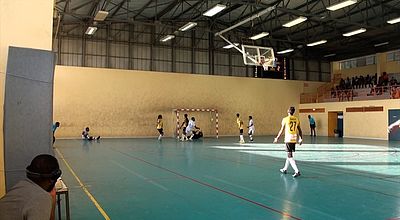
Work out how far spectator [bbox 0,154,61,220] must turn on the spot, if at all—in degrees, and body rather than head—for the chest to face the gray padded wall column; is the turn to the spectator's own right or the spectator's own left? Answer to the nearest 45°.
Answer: approximately 45° to the spectator's own left

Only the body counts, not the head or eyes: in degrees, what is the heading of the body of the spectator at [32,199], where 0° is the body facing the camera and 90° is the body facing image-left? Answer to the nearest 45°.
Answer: approximately 225°

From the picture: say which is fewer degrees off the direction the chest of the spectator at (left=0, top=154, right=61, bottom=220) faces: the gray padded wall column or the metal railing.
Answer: the metal railing

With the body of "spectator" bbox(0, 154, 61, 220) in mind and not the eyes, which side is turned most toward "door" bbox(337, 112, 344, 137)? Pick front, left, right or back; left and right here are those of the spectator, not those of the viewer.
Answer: front

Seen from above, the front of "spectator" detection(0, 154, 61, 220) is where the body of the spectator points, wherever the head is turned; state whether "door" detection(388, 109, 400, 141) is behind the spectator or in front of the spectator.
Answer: in front

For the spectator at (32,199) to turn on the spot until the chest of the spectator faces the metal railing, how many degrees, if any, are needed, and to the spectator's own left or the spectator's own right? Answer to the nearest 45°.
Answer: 0° — they already face it

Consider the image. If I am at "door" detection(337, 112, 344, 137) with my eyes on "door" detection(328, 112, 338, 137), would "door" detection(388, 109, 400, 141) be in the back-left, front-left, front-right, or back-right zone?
back-left
